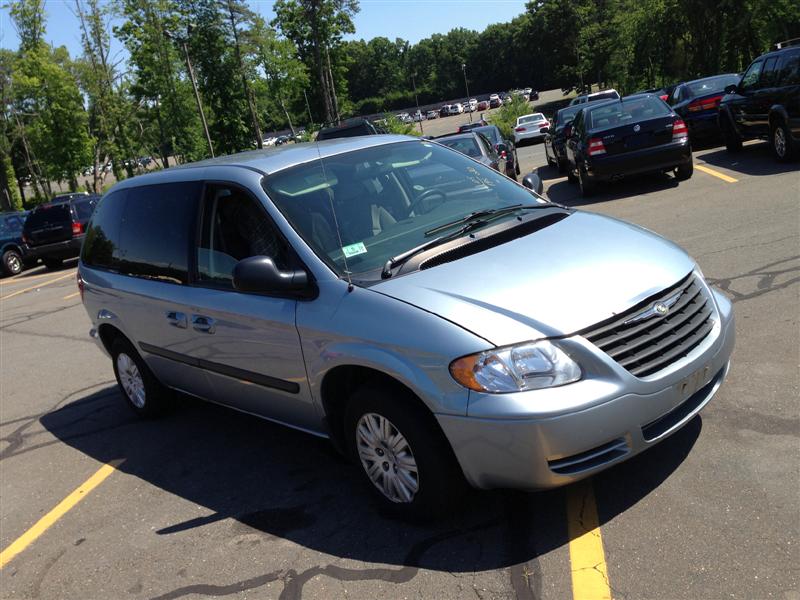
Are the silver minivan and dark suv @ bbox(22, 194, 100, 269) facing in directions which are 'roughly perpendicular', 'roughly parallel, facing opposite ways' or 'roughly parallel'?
roughly perpendicular

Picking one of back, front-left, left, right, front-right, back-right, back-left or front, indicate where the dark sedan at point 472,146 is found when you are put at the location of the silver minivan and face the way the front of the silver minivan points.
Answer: back-left

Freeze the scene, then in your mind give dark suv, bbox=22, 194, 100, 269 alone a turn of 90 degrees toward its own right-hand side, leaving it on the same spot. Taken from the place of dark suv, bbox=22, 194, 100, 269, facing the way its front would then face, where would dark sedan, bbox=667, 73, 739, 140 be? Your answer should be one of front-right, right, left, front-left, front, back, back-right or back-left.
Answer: front

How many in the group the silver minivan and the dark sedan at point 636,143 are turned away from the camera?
1

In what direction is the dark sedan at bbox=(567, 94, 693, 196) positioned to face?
away from the camera

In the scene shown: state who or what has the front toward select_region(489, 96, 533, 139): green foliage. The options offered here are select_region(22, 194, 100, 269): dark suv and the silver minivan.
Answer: the dark suv

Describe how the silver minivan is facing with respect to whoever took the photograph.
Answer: facing the viewer and to the right of the viewer

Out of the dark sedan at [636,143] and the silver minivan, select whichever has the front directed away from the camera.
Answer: the dark sedan

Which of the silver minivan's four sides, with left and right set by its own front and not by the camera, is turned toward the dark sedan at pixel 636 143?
left

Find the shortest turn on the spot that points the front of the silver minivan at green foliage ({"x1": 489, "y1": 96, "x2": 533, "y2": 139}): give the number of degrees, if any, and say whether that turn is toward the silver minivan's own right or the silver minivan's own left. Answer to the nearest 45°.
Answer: approximately 135° to the silver minivan's own left

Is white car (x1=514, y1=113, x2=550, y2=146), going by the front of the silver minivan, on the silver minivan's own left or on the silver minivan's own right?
on the silver minivan's own left

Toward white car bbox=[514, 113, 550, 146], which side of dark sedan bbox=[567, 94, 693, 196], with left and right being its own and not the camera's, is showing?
front

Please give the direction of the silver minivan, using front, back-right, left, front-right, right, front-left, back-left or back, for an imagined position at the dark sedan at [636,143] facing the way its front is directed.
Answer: back

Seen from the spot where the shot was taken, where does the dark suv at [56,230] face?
facing away from the viewer and to the right of the viewer
